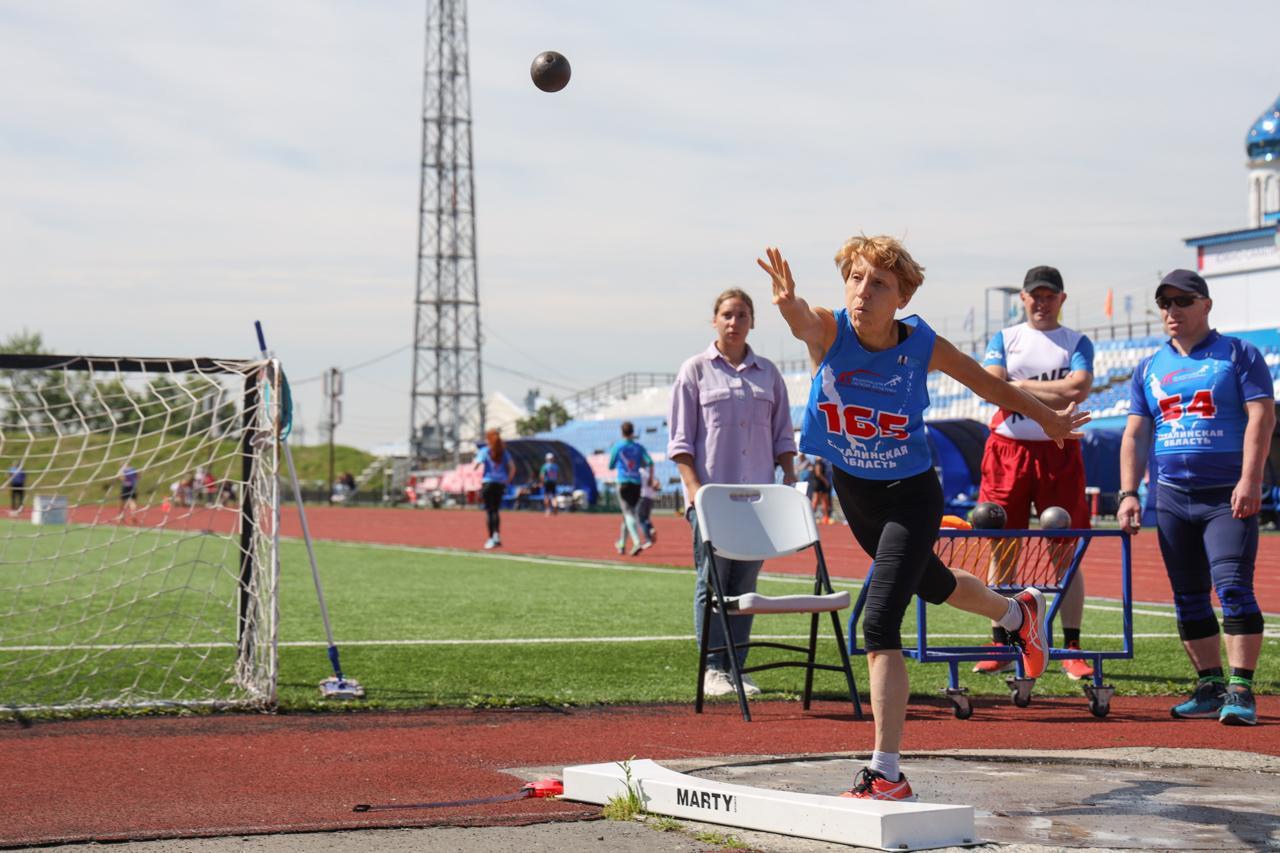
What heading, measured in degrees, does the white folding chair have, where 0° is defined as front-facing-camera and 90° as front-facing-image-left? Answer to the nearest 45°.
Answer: approximately 315°

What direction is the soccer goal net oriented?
away from the camera

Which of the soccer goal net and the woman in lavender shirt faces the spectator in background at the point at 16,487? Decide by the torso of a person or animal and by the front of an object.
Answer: the soccer goal net

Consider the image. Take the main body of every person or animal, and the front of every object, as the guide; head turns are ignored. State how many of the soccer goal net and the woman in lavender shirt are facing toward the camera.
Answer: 1

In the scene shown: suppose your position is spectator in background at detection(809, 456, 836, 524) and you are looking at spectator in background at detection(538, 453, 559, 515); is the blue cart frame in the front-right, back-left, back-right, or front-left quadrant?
back-left

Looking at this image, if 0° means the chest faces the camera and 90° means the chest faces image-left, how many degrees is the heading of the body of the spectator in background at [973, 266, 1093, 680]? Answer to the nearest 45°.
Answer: approximately 0°

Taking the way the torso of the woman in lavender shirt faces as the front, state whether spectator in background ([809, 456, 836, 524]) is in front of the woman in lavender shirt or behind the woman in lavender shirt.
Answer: behind

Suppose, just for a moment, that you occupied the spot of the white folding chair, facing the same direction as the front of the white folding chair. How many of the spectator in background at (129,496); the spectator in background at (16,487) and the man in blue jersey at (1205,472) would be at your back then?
2

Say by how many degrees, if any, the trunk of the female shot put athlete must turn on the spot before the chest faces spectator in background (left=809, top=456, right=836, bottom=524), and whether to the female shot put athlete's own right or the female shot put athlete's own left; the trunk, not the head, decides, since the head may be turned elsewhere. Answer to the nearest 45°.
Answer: approximately 135° to the female shot put athlete's own right

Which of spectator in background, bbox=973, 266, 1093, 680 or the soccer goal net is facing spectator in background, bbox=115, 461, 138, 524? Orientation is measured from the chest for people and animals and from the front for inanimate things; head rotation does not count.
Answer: the soccer goal net

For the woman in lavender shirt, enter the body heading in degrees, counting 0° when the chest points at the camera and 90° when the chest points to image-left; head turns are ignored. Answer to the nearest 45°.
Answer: approximately 0°
